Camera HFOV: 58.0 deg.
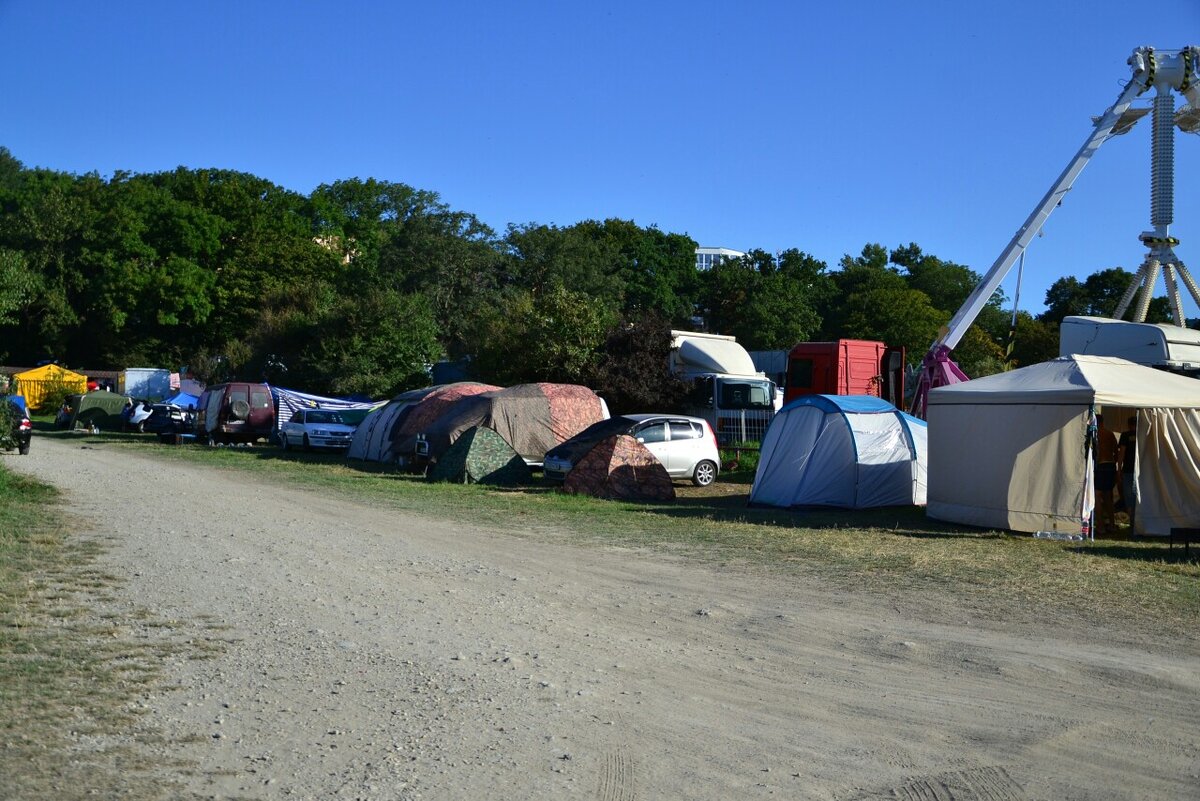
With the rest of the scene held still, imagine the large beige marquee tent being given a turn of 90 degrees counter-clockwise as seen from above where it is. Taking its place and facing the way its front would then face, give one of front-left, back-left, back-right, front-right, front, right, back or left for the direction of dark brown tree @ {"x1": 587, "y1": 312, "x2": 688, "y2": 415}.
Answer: left

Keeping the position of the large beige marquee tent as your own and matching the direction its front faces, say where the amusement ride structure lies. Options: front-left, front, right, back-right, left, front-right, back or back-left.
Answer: back-left

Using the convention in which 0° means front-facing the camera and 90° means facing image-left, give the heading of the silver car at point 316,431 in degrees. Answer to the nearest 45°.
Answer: approximately 315°

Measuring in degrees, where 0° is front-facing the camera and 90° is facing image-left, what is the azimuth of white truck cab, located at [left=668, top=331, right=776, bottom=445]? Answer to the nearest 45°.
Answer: approximately 315°

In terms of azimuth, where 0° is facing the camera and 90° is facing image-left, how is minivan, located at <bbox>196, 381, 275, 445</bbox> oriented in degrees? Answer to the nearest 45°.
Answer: approximately 135°

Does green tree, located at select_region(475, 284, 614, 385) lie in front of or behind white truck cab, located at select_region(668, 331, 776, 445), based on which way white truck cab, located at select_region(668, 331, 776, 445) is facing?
behind
